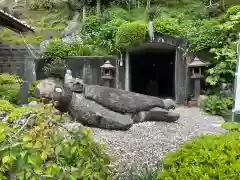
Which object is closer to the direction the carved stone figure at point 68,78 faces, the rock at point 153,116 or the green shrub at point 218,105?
the rock

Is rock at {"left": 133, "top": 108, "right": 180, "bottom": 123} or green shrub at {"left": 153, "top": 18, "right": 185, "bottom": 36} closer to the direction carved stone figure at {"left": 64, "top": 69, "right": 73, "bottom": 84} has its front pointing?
the rock

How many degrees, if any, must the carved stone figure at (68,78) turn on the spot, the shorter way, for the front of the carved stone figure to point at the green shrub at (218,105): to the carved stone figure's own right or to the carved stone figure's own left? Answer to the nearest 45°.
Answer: approximately 90° to the carved stone figure's own left

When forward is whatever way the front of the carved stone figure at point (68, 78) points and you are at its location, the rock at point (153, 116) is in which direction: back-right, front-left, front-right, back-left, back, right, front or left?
front-left

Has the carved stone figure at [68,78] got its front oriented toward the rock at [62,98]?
yes

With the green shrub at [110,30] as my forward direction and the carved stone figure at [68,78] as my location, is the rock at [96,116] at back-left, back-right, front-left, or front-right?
back-right

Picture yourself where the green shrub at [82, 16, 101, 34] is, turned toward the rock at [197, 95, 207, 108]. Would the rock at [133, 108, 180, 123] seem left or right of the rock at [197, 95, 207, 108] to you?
right

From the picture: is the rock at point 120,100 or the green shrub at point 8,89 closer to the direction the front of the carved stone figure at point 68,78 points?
the rock

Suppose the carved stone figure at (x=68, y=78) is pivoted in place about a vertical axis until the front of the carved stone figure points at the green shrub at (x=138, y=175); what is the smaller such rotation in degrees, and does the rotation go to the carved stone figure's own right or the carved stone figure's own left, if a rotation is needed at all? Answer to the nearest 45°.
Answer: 0° — it already faces it

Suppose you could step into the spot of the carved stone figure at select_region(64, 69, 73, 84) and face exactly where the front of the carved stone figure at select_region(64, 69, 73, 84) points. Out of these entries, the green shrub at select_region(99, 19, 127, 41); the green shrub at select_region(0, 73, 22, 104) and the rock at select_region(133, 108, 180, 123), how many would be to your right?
1

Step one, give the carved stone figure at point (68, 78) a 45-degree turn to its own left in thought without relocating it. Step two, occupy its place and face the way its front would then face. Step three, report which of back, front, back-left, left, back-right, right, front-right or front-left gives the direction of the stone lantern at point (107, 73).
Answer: left

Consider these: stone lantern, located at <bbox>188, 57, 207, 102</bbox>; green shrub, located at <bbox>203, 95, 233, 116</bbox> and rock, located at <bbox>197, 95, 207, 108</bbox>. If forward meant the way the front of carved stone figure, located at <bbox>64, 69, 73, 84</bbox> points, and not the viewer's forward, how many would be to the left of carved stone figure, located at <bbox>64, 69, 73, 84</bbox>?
3
